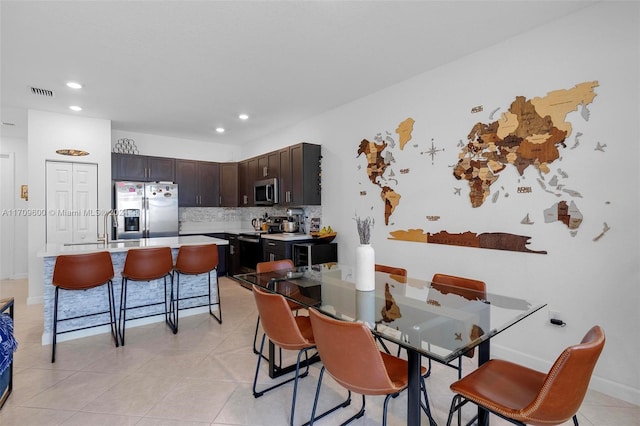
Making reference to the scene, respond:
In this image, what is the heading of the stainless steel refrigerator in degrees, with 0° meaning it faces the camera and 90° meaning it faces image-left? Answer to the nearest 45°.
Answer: approximately 0°

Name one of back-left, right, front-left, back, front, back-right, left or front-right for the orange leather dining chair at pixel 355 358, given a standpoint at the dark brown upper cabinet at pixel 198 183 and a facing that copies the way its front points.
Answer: front

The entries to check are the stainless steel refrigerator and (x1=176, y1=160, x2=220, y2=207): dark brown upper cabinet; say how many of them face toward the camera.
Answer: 2

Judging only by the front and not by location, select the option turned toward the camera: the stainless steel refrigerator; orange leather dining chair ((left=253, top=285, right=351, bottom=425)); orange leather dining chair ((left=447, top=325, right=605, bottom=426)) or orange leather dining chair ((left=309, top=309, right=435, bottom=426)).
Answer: the stainless steel refrigerator

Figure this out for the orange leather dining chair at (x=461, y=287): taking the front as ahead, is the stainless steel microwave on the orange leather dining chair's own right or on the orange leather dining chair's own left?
on the orange leather dining chair's own right

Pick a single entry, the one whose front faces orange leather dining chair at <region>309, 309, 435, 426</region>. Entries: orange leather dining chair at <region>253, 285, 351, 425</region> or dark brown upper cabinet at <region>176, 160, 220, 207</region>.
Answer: the dark brown upper cabinet

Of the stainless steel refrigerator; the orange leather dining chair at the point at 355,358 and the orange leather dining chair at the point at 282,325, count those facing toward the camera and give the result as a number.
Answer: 1

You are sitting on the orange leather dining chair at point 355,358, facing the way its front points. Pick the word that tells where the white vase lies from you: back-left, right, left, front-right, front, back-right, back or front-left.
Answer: front-left

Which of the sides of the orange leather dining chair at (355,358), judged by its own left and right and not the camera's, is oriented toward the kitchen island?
left

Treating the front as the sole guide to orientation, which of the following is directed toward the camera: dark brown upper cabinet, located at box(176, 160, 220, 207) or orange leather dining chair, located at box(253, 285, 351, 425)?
the dark brown upper cabinet

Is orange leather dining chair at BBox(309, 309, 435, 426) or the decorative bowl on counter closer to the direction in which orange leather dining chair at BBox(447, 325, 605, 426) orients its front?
the decorative bowl on counter

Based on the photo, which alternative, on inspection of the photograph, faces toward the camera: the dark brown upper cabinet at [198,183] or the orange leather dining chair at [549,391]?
the dark brown upper cabinet

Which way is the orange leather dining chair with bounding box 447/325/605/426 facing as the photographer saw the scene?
facing away from the viewer and to the left of the viewer

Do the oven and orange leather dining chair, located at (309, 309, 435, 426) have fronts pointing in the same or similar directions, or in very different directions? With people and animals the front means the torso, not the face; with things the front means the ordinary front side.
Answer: very different directions

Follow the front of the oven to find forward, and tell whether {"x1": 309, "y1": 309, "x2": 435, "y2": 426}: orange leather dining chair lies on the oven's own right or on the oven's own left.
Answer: on the oven's own left

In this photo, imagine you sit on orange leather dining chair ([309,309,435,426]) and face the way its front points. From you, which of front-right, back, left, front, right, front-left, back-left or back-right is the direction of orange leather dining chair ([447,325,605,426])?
front-right

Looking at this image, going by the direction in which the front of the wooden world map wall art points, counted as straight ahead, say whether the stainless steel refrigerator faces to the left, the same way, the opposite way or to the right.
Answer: to the left

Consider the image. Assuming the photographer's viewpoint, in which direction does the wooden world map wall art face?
facing the viewer and to the left of the viewer

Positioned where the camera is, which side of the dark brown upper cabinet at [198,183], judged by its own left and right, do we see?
front

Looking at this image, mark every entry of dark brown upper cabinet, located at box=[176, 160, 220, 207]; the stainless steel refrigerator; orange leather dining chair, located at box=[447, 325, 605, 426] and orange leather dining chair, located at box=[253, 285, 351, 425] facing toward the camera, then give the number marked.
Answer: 2

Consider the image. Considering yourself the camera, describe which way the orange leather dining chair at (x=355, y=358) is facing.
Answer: facing away from the viewer and to the right of the viewer
